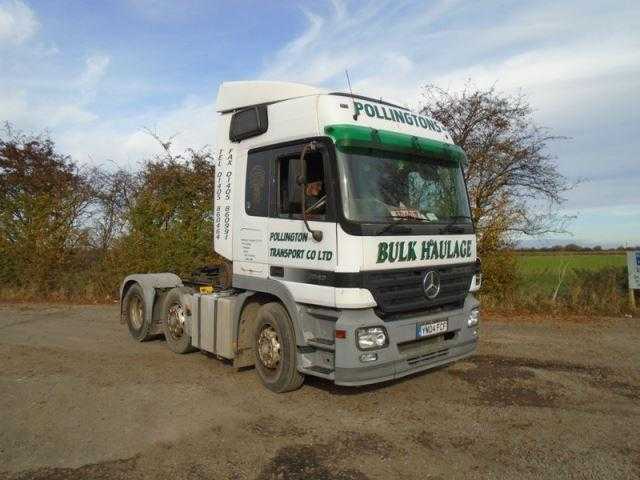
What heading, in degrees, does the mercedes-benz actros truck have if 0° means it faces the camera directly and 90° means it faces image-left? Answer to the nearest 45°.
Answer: approximately 315°
